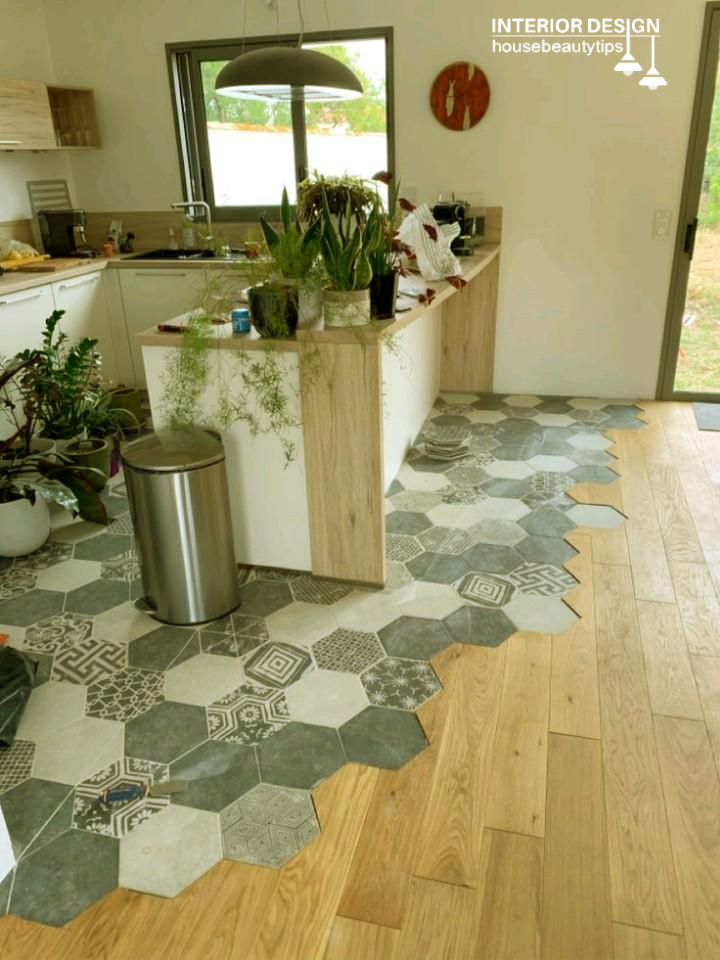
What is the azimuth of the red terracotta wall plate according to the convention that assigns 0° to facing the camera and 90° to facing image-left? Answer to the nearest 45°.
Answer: approximately 0°

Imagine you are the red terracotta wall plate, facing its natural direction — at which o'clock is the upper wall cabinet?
The upper wall cabinet is roughly at 3 o'clock from the red terracotta wall plate.

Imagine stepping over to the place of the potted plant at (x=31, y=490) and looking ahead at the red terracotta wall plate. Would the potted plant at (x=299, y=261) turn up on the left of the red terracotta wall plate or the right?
right

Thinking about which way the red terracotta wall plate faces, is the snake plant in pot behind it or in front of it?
in front

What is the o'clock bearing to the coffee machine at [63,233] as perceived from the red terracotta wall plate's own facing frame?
The coffee machine is roughly at 3 o'clock from the red terracotta wall plate.

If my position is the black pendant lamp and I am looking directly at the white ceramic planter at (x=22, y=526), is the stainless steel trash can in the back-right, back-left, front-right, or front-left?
front-left

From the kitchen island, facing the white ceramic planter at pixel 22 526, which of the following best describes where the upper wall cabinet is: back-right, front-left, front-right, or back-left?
front-right
